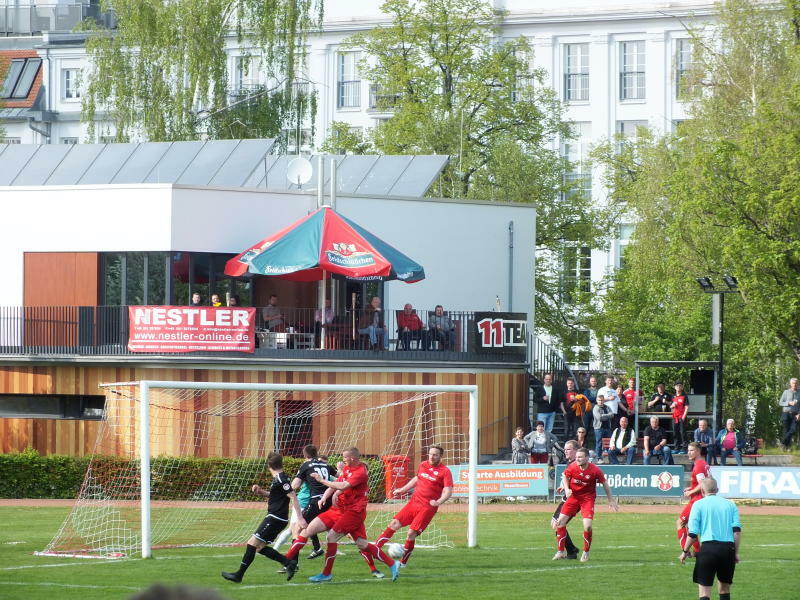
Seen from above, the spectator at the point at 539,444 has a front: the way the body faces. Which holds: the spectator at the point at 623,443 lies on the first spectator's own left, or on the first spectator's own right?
on the first spectator's own left

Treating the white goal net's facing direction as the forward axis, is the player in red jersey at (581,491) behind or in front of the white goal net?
in front

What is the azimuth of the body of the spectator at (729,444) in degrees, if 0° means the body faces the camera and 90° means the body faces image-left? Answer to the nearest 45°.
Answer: approximately 0°

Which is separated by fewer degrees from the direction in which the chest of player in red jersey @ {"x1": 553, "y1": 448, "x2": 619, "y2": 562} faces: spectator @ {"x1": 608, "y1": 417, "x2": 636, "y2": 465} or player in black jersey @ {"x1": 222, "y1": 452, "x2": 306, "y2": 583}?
the player in black jersey

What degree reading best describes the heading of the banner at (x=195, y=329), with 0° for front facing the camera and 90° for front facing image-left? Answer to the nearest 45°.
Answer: approximately 0°

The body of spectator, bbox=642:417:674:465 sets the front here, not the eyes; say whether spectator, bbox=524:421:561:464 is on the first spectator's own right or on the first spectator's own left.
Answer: on the first spectator's own right

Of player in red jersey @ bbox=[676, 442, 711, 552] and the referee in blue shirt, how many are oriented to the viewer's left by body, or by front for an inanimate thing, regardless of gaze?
1

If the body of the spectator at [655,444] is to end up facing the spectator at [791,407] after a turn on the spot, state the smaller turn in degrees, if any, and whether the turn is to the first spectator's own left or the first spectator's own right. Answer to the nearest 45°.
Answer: approximately 135° to the first spectator's own left

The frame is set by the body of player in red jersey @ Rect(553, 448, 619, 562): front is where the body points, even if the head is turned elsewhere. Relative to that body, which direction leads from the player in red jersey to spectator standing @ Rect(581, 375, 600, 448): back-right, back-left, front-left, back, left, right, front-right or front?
back

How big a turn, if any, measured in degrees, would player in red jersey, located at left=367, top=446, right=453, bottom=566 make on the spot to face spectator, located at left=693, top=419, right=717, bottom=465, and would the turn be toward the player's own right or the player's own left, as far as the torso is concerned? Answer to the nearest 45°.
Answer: approximately 180°
